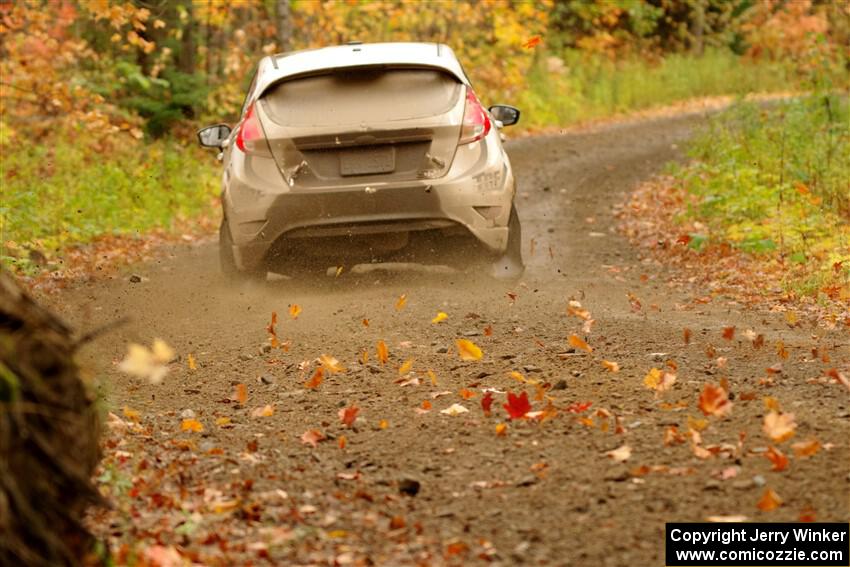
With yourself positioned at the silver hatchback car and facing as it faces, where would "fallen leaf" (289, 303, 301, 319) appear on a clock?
The fallen leaf is roughly at 7 o'clock from the silver hatchback car.

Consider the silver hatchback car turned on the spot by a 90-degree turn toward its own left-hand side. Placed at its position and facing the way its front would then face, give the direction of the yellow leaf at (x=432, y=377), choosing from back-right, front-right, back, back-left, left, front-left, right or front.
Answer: left

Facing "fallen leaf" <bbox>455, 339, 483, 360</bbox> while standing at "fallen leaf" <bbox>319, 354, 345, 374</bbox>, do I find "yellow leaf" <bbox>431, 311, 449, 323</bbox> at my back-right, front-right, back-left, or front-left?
front-left

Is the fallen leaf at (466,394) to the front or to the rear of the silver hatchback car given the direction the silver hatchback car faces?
to the rear

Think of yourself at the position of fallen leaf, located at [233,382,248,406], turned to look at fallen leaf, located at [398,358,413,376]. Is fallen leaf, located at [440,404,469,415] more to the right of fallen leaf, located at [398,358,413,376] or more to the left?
right

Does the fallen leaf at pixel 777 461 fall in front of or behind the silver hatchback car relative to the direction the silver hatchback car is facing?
behind

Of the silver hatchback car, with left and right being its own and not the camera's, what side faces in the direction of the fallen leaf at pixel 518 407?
back

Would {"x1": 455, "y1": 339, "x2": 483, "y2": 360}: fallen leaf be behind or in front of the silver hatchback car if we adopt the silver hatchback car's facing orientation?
behind

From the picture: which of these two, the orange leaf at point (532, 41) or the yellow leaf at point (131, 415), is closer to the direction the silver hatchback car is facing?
the orange leaf

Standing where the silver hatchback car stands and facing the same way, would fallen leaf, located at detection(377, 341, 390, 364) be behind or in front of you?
behind

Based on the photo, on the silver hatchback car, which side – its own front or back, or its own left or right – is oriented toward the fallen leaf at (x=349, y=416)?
back

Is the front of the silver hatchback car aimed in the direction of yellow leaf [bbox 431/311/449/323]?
no

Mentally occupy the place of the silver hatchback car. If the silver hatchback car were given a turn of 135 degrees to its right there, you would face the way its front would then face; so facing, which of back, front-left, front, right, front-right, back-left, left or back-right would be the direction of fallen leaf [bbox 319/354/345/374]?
front-right

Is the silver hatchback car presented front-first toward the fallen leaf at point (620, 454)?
no

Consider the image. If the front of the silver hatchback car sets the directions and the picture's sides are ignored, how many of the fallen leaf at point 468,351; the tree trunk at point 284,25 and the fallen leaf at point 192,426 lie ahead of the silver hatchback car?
1

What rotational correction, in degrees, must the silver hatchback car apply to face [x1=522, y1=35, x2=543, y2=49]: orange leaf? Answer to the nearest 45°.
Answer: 0° — it already faces it

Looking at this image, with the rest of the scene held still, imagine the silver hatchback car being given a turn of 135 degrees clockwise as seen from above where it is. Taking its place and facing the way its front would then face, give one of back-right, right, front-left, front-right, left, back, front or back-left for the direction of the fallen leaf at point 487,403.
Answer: front-right

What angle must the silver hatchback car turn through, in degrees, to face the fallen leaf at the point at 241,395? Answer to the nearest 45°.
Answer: approximately 180°

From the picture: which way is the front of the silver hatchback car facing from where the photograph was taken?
facing away from the viewer

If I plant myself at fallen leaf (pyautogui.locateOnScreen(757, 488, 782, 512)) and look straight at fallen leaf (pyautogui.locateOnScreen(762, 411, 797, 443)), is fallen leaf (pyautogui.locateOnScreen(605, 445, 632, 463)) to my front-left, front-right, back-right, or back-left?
front-left

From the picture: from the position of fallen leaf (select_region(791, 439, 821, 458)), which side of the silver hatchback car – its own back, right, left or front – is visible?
back
